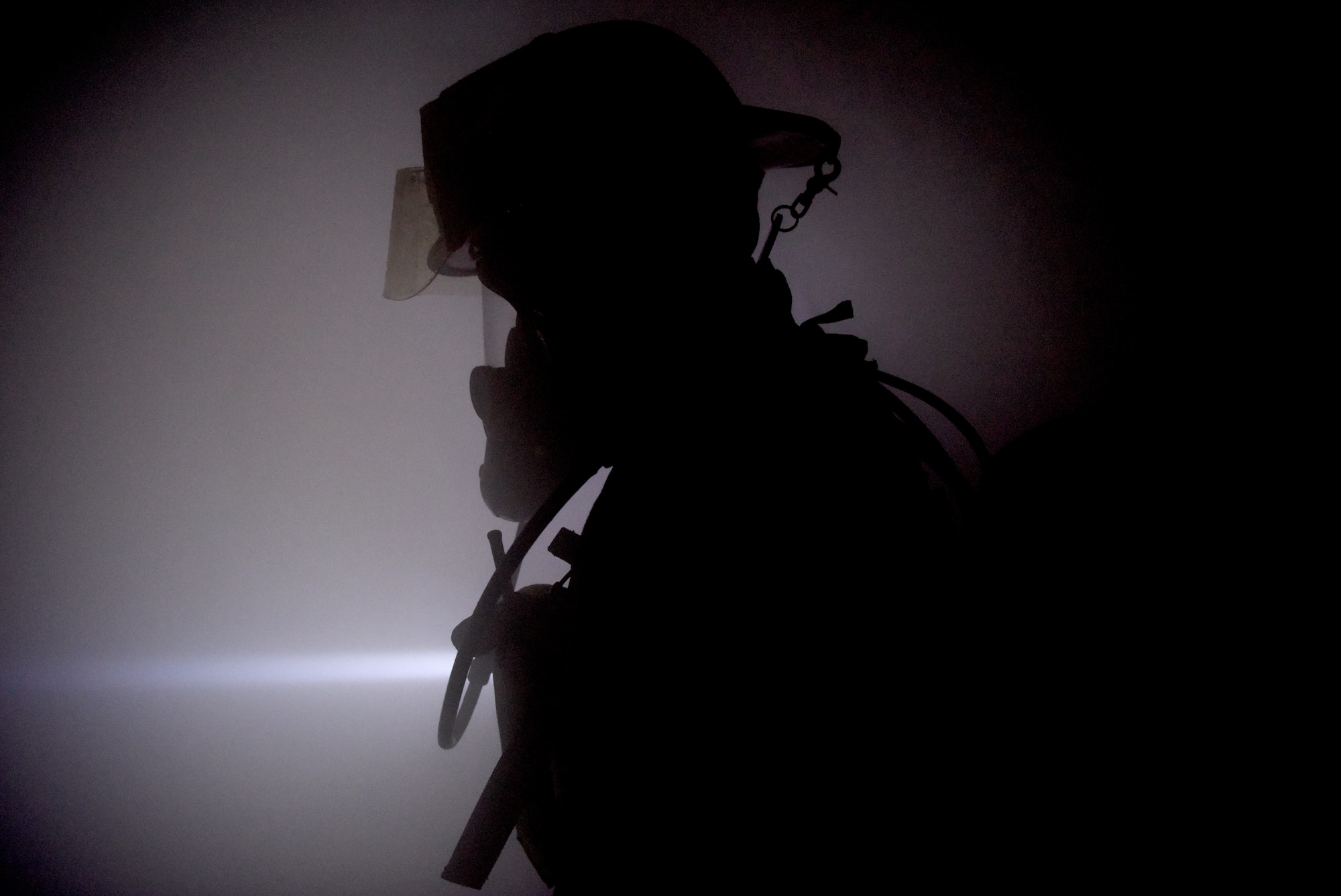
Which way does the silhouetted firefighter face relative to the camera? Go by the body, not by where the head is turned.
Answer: to the viewer's left
